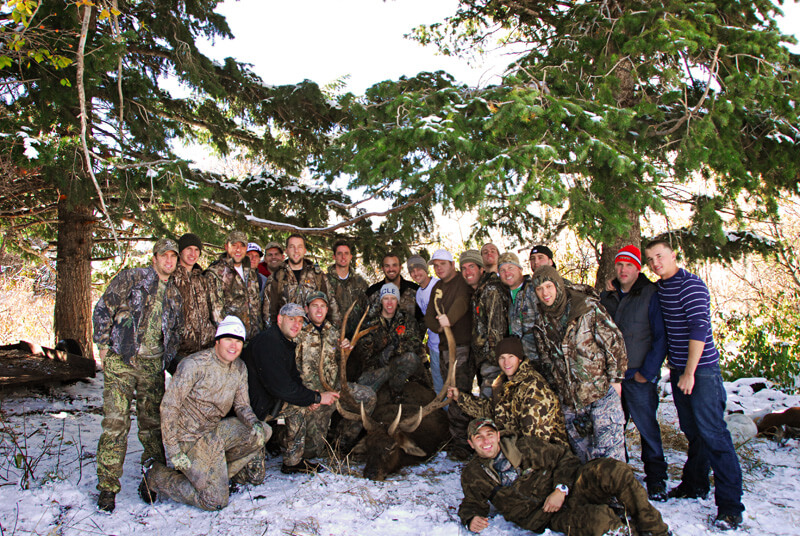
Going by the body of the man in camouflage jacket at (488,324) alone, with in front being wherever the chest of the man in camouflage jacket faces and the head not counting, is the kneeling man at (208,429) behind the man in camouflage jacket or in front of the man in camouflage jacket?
in front

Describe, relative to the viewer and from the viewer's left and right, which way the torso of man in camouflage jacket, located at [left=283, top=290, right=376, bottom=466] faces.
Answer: facing the viewer

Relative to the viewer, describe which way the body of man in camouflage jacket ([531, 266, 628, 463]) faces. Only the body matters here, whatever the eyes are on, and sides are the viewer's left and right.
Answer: facing the viewer and to the left of the viewer

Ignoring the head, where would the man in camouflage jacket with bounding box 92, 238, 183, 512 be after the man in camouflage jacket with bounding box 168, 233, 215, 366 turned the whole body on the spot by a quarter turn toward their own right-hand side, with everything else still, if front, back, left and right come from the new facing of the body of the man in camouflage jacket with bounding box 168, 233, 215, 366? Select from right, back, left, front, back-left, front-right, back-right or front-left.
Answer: front

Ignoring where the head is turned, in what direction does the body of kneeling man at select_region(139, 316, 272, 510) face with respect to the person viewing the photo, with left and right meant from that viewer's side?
facing the viewer and to the right of the viewer

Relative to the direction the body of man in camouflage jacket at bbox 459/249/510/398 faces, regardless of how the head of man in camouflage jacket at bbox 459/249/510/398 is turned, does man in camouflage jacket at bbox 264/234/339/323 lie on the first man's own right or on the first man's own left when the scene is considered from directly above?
on the first man's own right

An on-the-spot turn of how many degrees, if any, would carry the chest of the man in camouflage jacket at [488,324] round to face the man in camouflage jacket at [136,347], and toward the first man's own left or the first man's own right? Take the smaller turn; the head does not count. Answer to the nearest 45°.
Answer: approximately 45° to the first man's own right

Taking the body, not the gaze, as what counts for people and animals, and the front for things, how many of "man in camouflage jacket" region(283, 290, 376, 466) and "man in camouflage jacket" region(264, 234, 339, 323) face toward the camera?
2

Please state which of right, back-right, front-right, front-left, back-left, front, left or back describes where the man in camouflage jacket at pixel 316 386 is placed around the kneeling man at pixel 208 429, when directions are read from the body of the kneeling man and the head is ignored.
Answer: left

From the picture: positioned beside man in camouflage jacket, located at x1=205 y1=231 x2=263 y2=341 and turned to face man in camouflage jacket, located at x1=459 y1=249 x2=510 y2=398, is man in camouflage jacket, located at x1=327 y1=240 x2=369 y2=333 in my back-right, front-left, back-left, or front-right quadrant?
front-left

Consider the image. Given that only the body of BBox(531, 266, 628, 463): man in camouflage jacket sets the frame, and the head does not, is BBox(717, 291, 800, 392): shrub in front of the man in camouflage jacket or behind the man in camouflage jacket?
behind

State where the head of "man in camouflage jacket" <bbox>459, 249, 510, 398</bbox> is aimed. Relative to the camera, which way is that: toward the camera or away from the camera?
toward the camera

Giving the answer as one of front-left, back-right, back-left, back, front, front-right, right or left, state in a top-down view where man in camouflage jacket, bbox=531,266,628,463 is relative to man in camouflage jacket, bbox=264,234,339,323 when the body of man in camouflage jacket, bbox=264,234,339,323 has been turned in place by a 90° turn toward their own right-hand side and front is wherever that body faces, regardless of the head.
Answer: back-left
